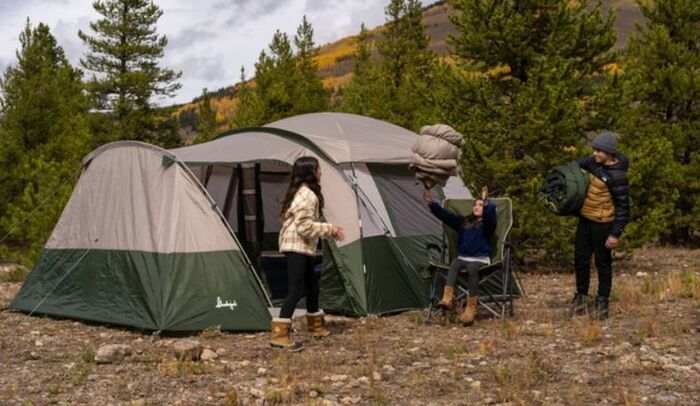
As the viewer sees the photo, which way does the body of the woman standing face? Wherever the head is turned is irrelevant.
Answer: to the viewer's right

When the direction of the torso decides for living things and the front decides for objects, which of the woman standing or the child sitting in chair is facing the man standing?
the woman standing

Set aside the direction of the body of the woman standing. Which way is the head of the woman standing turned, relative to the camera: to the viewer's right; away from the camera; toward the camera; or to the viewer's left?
to the viewer's right

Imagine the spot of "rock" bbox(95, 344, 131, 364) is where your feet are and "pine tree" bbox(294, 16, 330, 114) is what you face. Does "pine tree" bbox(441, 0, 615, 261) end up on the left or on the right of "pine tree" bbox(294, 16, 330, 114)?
right

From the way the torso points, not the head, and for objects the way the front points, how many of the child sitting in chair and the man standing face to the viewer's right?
0

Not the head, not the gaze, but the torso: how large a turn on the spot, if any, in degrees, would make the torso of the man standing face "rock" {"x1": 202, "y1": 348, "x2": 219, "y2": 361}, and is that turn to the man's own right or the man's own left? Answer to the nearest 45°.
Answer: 0° — they already face it

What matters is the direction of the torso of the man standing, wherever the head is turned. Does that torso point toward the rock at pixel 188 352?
yes

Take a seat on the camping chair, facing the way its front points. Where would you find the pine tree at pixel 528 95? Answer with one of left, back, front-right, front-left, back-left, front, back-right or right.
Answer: back-right

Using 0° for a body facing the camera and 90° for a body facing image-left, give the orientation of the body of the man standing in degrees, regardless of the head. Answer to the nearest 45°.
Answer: approximately 45°

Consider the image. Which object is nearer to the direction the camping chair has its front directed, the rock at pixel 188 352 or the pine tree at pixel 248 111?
the rock

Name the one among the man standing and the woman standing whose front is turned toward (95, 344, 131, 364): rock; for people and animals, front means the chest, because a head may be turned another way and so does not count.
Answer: the man standing

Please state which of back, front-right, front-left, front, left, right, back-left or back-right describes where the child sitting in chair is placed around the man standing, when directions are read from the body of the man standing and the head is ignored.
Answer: front-right
